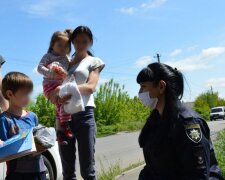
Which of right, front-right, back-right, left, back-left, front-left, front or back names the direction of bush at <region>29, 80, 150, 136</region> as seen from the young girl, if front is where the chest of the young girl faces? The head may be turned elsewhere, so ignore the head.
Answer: back-left

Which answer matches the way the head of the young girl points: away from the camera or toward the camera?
toward the camera

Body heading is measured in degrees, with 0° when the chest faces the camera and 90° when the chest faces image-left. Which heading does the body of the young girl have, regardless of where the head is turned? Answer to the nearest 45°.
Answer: approximately 315°

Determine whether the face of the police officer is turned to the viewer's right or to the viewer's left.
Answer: to the viewer's left

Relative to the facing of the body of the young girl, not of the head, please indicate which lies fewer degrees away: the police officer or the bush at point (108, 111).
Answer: the police officer

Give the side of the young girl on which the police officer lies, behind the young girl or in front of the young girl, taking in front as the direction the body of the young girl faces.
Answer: in front
